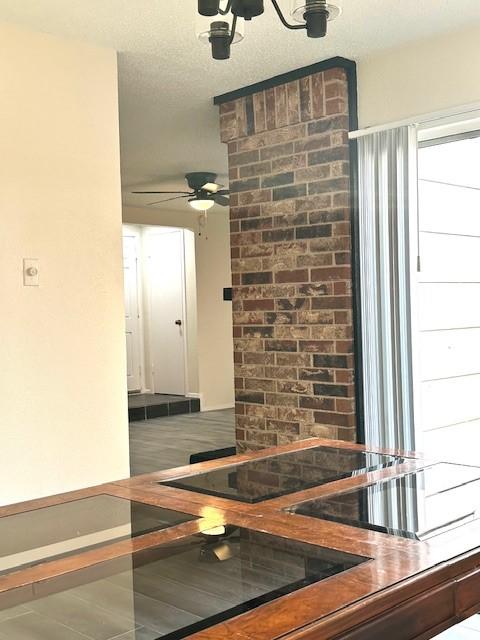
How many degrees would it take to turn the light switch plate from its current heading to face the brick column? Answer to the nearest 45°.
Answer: approximately 90° to its left

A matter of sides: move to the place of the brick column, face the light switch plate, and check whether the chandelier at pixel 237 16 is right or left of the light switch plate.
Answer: left

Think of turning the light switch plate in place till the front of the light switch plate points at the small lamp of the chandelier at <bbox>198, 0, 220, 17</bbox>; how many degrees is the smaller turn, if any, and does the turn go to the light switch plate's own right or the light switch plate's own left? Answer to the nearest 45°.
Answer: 0° — it already faces it

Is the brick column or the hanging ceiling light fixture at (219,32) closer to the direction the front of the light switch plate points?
the hanging ceiling light fixture
